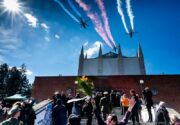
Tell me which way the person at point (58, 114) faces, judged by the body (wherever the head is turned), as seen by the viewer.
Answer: away from the camera
